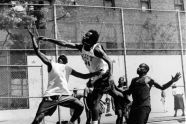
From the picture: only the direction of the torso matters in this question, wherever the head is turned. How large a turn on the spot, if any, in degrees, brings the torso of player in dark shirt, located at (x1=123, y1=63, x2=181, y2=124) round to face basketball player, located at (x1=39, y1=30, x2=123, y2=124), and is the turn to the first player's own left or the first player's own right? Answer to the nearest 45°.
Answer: approximately 45° to the first player's own right

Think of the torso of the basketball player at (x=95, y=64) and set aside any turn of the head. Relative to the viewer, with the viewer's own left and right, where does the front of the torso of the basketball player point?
facing the viewer and to the left of the viewer

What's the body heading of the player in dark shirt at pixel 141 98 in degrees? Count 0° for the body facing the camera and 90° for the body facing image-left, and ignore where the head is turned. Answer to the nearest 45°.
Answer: approximately 45°

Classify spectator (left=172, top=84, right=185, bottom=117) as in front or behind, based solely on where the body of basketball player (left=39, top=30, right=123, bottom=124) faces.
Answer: behind

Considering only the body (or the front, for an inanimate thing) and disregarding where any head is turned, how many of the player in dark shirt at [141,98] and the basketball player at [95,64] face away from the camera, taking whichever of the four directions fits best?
0

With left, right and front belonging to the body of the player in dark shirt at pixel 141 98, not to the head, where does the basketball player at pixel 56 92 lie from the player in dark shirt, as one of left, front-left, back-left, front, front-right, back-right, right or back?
front-right

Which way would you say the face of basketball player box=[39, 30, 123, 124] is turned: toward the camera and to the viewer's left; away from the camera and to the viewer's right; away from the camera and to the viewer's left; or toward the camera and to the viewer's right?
toward the camera and to the viewer's left

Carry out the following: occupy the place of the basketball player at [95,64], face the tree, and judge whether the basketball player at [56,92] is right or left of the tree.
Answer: left

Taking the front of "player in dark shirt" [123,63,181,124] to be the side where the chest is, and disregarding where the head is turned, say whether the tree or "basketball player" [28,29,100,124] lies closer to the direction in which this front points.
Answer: the basketball player

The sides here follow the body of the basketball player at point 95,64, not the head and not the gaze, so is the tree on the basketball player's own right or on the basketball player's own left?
on the basketball player's own right

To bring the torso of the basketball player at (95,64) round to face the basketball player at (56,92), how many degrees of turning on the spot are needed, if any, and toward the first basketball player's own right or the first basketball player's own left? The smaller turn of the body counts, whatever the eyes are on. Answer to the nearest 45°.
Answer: approximately 45° to the first basketball player's own right
